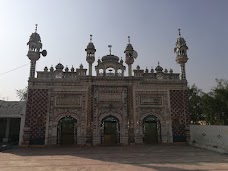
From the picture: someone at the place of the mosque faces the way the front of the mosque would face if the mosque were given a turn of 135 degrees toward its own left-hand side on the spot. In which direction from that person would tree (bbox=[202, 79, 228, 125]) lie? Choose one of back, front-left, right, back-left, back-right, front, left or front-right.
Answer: front-right

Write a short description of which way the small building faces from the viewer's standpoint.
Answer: facing the viewer

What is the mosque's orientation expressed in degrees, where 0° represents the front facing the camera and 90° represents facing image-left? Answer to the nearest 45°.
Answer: approximately 0°

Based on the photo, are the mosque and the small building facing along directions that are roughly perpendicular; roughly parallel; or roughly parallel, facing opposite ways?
roughly parallel

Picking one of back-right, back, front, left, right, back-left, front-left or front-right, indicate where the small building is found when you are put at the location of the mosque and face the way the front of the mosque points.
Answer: right

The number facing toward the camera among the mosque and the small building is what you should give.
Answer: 2

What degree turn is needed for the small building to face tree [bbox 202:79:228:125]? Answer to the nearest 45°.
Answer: approximately 45° to its left
